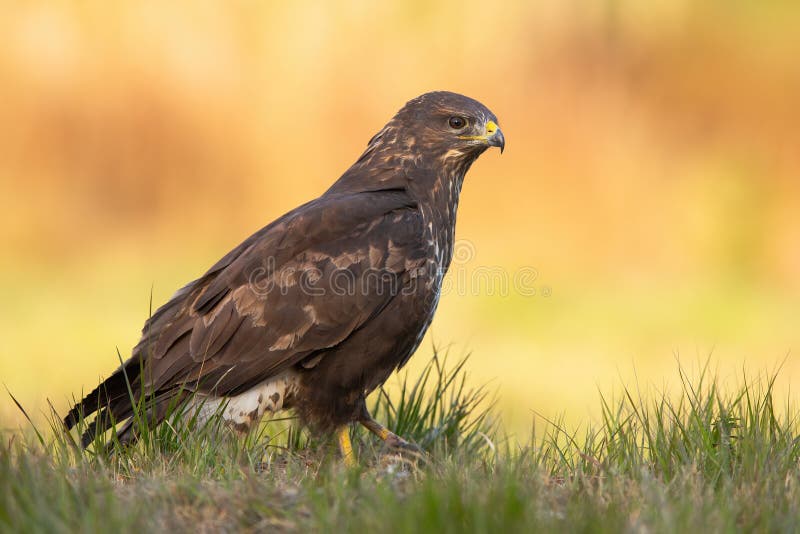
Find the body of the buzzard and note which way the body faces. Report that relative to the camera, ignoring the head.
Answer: to the viewer's right
